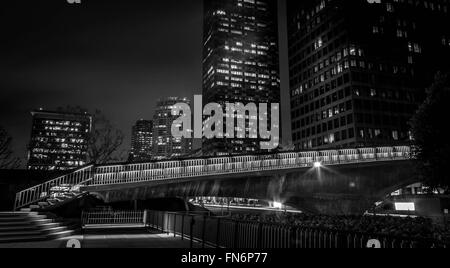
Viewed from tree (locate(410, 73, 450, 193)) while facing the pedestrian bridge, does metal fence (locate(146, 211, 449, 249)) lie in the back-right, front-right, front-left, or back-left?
front-left

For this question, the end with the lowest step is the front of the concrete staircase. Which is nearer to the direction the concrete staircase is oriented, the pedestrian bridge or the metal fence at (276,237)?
the metal fence

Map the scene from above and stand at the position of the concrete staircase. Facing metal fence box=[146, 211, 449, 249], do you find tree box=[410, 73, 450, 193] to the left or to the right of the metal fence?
left

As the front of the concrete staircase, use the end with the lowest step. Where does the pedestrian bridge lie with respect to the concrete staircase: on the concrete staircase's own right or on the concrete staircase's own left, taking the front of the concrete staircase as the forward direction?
on the concrete staircase's own left

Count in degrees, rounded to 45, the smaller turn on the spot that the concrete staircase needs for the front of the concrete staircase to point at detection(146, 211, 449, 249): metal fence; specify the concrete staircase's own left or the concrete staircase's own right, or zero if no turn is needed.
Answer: approximately 90° to the concrete staircase's own left

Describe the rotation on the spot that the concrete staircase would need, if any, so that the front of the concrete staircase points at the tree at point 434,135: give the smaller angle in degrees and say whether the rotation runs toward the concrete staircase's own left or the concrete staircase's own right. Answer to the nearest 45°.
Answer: approximately 45° to the concrete staircase's own left

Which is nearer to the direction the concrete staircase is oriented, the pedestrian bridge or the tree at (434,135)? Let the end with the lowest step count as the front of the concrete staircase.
the tree
